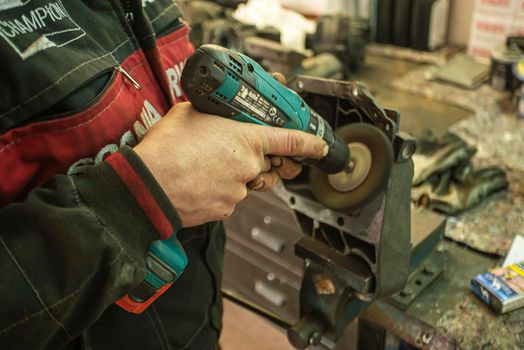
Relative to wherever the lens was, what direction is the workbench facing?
facing the viewer and to the left of the viewer
